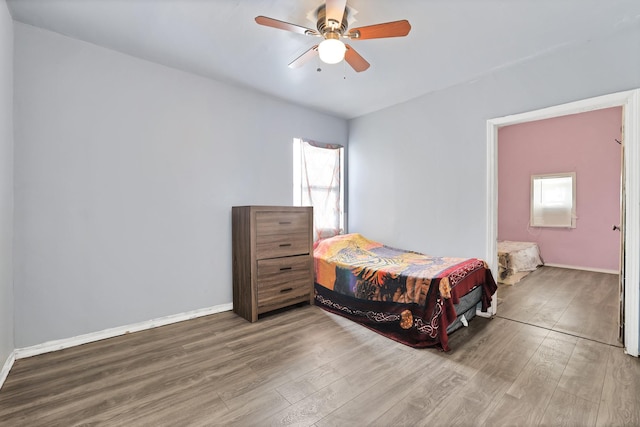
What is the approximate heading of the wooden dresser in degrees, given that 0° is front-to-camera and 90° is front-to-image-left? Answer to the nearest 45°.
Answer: approximately 315°

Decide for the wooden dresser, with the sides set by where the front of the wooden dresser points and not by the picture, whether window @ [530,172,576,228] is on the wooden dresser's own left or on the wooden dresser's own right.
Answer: on the wooden dresser's own left

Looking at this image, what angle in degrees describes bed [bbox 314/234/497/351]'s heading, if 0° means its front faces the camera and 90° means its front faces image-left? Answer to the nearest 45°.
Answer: approximately 315°

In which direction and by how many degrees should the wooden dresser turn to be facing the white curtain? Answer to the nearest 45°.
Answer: approximately 90° to its left

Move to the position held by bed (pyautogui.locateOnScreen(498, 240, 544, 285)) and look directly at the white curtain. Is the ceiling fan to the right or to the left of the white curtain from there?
left

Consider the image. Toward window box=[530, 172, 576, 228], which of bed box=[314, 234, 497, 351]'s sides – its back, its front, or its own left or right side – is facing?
left
